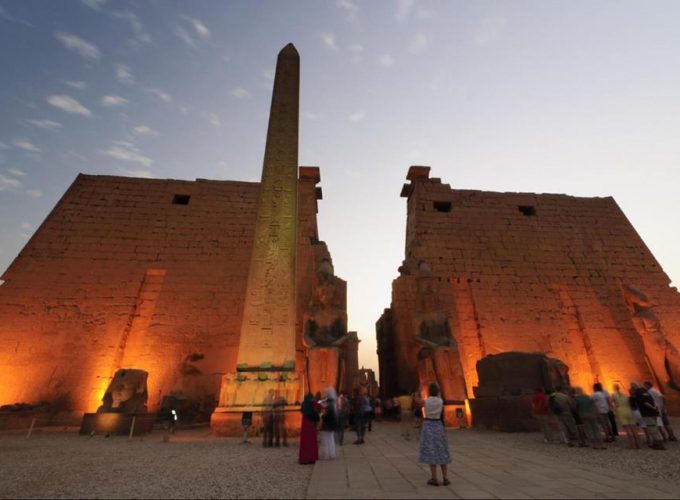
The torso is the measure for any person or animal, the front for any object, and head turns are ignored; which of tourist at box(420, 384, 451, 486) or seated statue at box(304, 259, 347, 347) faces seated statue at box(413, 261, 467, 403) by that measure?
the tourist

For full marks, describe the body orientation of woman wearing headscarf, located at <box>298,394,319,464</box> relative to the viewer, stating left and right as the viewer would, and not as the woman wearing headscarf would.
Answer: facing away from the viewer

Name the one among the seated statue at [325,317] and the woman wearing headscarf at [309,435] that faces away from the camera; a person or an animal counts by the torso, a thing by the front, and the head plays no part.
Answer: the woman wearing headscarf

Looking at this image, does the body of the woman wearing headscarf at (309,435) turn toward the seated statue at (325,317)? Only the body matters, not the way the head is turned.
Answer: yes

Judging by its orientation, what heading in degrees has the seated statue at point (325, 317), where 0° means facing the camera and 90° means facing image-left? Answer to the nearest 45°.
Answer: approximately 0°

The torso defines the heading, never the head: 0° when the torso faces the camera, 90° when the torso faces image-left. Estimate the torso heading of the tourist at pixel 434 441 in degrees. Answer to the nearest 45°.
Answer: approximately 180°

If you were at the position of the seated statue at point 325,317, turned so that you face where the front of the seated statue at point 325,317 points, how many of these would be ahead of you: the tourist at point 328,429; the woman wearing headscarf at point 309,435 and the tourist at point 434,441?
3

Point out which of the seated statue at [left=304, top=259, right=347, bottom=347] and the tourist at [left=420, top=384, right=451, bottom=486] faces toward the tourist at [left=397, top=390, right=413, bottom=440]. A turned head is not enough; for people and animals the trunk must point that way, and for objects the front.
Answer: the tourist at [left=420, top=384, right=451, bottom=486]

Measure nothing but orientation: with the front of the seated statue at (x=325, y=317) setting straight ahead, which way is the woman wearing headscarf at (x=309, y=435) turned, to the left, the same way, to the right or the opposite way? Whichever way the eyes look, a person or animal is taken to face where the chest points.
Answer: the opposite way

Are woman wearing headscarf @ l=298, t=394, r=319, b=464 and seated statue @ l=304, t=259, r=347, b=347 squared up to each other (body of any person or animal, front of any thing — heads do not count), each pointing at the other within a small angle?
yes

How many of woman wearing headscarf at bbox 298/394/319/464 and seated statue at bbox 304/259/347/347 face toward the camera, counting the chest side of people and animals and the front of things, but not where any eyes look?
1
